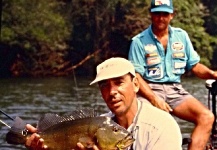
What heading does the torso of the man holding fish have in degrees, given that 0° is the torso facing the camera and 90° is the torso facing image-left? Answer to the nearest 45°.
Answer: approximately 45°
